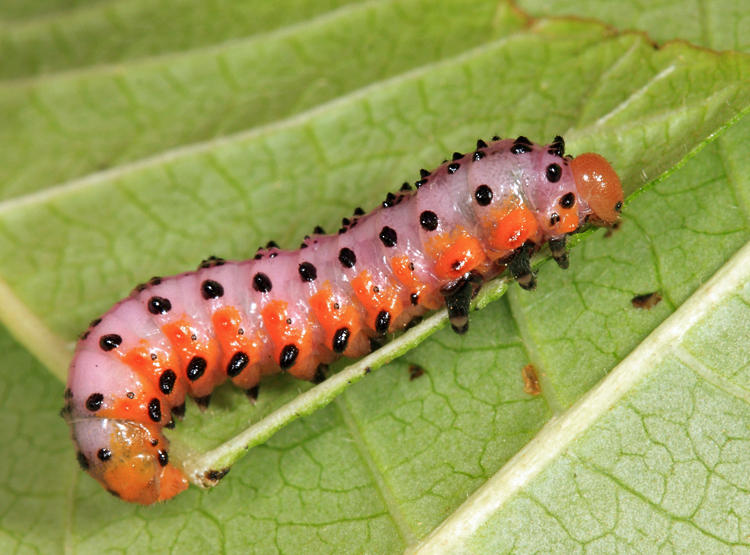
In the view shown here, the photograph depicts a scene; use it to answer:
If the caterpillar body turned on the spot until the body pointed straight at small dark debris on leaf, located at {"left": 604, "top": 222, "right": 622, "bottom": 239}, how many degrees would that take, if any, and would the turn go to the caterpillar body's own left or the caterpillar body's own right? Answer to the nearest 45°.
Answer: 0° — it already faces it

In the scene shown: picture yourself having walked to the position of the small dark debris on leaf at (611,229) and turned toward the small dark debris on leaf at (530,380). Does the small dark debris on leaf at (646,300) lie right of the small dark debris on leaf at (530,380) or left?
left

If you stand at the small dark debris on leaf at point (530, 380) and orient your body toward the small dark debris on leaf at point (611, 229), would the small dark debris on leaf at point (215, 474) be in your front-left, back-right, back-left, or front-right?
back-left

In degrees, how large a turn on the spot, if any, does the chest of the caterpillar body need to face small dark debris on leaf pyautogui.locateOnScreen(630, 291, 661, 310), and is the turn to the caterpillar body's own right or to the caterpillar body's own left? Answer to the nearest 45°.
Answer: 0° — it already faces it

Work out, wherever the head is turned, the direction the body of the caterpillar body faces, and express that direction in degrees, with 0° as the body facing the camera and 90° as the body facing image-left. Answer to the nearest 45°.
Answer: approximately 270°
